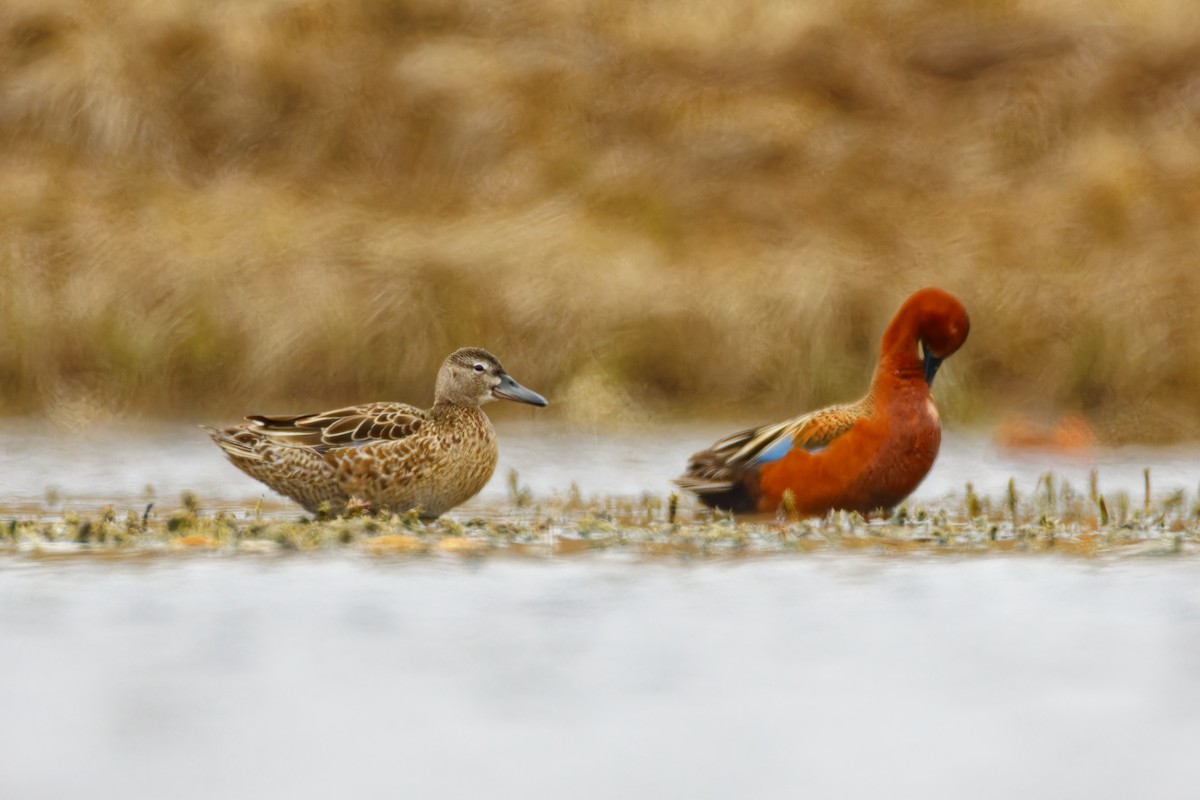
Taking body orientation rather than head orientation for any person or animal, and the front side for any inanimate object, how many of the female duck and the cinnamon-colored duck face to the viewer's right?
2

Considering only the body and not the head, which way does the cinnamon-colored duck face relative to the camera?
to the viewer's right

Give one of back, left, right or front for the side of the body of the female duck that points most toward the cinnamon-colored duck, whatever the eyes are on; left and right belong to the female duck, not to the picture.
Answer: front

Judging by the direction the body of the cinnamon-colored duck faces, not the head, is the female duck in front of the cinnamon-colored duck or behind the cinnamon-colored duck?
behind

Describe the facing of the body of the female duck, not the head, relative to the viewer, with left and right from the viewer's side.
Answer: facing to the right of the viewer
